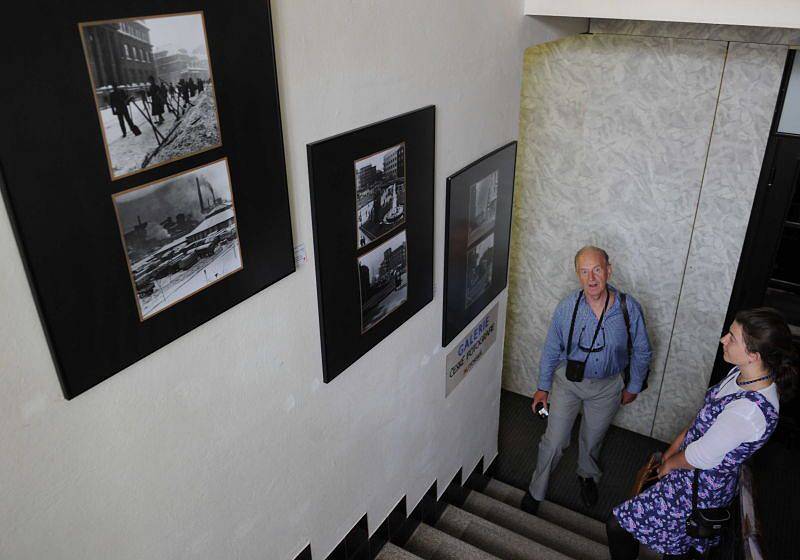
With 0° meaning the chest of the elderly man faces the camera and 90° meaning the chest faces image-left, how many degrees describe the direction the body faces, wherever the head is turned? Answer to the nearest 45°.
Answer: approximately 0°

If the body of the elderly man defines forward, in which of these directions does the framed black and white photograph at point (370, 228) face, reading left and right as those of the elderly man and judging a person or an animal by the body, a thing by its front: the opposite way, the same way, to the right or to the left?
to the left

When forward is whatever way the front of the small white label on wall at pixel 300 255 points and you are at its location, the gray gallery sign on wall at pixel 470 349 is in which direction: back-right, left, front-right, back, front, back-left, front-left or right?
left

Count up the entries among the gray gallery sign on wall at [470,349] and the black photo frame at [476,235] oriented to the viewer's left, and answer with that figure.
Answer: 0

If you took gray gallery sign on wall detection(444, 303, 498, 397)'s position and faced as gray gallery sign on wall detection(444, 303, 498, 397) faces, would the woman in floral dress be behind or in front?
in front

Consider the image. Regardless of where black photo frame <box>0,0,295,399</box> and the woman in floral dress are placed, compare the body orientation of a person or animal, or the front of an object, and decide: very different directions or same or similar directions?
very different directions

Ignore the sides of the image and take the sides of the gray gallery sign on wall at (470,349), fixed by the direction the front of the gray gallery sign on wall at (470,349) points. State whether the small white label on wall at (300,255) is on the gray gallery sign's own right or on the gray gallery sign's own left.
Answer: on the gray gallery sign's own right

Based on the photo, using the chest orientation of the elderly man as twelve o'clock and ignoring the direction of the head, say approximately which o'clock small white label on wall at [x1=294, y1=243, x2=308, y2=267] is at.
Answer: The small white label on wall is roughly at 1 o'clock from the elderly man.

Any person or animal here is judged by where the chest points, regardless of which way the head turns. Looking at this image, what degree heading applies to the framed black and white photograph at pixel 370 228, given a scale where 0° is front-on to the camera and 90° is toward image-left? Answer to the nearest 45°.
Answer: approximately 315°

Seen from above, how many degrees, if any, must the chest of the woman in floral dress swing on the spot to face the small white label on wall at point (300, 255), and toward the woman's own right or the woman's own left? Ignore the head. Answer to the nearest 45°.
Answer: approximately 45° to the woman's own left

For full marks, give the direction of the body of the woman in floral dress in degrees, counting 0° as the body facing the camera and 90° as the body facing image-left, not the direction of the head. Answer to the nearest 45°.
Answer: approximately 90°

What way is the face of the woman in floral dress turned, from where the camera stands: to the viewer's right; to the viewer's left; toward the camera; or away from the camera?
to the viewer's left
